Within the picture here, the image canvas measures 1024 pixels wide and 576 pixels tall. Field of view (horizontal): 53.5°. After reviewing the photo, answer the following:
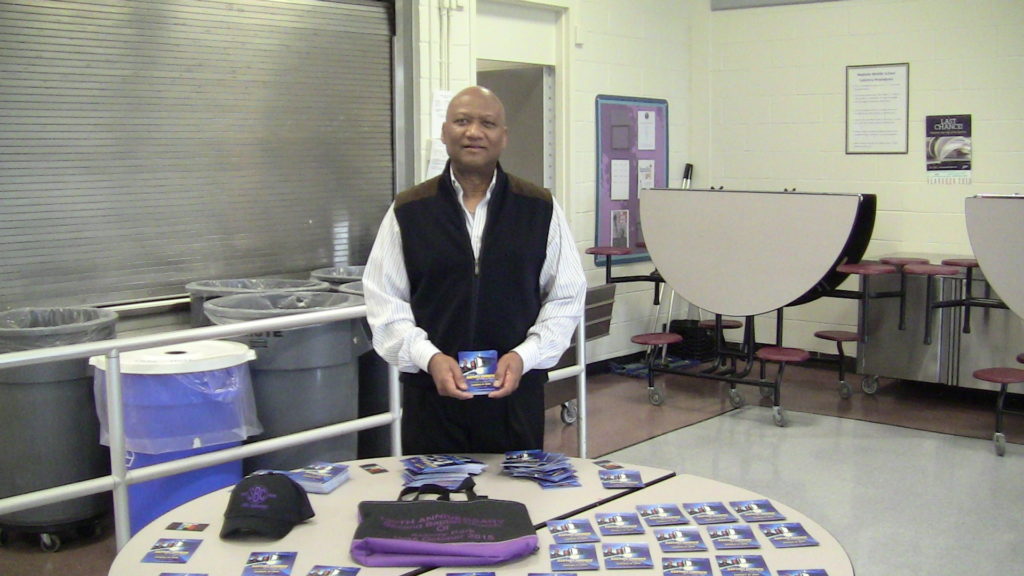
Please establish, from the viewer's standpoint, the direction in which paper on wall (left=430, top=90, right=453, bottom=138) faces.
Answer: facing the viewer

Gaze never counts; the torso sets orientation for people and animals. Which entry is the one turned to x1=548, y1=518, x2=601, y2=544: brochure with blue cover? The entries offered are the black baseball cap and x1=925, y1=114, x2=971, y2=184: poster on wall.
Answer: the poster on wall

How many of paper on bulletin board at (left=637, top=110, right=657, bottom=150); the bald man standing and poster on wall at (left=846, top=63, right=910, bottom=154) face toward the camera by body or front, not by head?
3

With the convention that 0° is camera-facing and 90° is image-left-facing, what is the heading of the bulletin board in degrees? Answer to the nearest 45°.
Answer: approximately 315°

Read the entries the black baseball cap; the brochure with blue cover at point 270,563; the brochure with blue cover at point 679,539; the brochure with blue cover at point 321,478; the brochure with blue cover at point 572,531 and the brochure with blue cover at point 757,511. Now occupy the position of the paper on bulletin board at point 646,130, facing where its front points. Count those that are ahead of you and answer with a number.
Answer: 6

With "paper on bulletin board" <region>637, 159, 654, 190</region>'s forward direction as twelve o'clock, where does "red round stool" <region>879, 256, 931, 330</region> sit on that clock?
The red round stool is roughly at 10 o'clock from the paper on bulletin board.

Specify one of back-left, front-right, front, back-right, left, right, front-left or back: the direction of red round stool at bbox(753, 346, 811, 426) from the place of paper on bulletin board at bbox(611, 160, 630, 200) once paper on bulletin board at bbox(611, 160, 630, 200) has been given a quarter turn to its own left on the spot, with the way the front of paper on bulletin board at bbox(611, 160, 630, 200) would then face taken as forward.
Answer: front-right

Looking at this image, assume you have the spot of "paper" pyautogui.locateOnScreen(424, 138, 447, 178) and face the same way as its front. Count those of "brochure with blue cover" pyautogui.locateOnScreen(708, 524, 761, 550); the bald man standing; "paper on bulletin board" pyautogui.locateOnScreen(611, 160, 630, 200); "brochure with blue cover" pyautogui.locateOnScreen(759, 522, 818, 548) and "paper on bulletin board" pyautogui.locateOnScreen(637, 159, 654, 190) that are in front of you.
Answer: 3

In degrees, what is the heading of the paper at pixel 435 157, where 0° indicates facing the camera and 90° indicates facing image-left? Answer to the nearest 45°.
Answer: approximately 0°

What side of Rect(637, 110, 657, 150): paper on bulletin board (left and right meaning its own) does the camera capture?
front

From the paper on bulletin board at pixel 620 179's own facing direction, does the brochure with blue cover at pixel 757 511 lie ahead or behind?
ahead

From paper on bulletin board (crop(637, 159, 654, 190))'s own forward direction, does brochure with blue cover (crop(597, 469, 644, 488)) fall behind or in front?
in front

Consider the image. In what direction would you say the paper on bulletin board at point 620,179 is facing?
toward the camera

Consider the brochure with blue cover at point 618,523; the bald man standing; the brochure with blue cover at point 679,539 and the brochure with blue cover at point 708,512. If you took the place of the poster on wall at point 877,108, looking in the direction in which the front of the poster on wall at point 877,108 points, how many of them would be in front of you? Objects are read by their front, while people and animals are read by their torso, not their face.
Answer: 4

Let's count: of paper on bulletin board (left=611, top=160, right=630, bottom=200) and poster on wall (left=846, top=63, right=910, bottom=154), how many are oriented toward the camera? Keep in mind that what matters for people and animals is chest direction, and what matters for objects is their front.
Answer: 2

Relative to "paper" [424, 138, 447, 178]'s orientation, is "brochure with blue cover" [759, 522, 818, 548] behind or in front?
in front

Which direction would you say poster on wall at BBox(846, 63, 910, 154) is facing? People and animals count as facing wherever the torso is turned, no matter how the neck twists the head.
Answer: toward the camera
